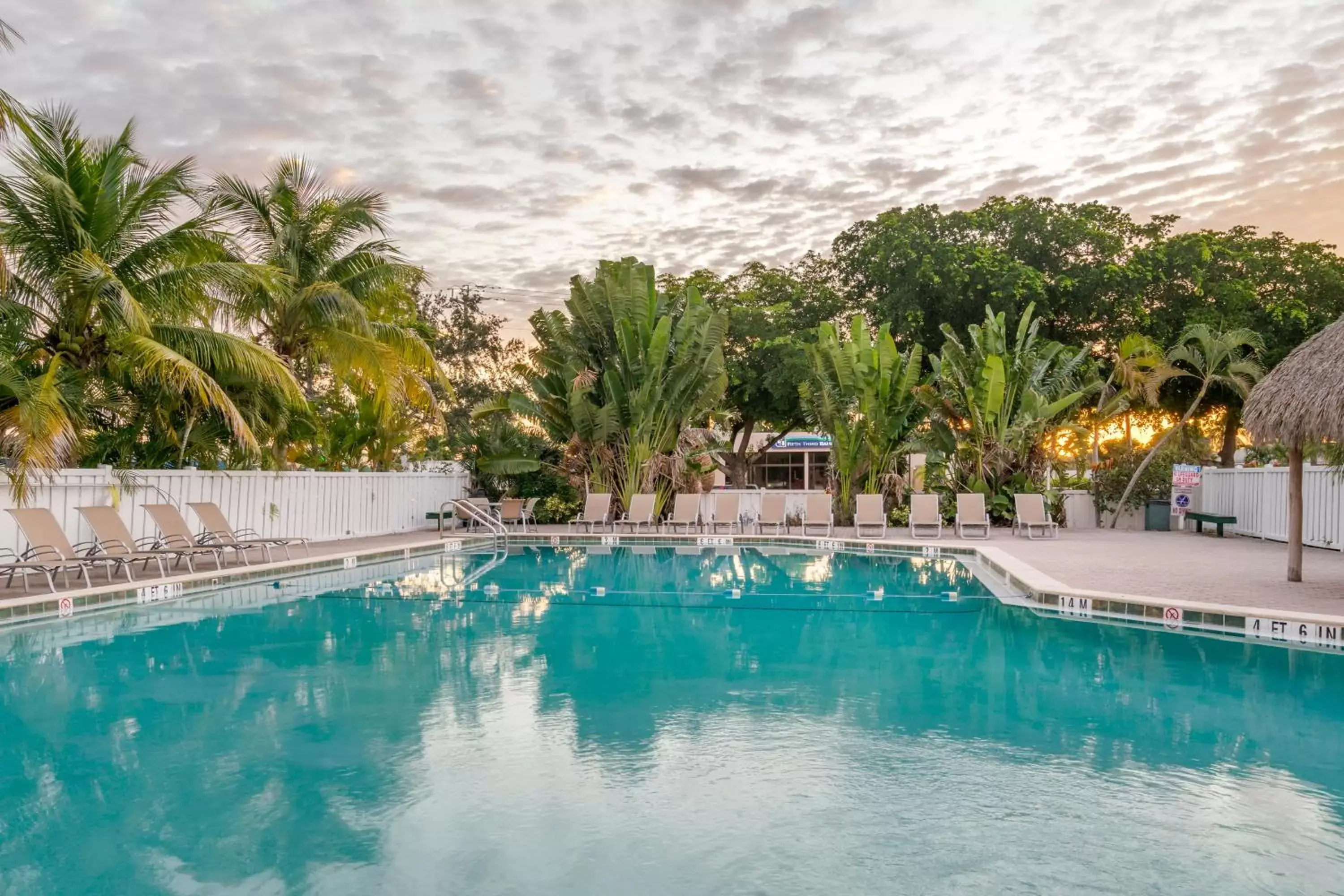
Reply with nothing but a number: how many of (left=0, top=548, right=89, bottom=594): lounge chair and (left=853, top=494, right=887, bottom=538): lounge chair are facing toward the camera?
1

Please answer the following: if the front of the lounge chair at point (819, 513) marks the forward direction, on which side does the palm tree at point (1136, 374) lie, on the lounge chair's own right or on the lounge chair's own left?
on the lounge chair's own left

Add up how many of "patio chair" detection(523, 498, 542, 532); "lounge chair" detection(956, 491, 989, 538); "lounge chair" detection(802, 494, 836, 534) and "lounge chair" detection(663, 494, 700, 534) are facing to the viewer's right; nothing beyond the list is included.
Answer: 0

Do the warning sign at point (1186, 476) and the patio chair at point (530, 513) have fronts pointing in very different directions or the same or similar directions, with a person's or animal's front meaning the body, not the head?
same or similar directions

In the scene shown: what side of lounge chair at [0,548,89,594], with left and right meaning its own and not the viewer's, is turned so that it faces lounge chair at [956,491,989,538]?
front

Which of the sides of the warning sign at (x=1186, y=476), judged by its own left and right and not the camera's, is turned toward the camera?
front

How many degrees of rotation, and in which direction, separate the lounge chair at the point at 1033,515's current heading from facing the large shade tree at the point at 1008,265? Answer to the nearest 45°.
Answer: approximately 135° to its left

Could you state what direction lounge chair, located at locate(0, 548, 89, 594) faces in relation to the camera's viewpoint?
facing to the right of the viewer

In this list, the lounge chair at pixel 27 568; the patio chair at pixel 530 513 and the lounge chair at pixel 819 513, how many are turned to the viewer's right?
1

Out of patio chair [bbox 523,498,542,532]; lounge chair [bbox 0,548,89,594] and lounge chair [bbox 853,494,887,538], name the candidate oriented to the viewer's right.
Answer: lounge chair [bbox 0,548,89,594]

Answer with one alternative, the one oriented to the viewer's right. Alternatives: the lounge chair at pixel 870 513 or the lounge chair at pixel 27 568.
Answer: the lounge chair at pixel 27 568

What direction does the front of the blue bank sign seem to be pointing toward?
toward the camera

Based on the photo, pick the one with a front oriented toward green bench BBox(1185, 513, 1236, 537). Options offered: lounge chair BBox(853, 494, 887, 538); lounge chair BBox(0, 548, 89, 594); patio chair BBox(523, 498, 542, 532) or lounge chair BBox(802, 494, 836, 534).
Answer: lounge chair BBox(0, 548, 89, 594)
